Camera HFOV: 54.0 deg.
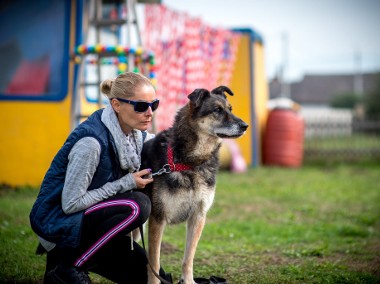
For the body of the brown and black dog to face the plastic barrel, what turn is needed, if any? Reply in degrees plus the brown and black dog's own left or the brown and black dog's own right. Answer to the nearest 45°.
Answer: approximately 135° to the brown and black dog's own left

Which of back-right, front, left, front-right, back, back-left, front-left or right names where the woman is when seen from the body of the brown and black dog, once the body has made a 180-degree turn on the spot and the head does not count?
left

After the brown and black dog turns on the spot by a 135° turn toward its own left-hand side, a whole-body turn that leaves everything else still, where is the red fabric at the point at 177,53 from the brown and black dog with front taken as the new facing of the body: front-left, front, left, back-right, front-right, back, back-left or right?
front

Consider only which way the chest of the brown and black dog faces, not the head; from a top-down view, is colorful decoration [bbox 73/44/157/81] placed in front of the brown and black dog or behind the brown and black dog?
behind

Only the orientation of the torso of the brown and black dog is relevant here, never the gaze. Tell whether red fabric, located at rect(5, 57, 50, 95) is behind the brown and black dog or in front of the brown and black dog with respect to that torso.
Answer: behind

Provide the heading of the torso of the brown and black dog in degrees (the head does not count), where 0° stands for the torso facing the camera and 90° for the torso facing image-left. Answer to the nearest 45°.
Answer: approximately 315°
